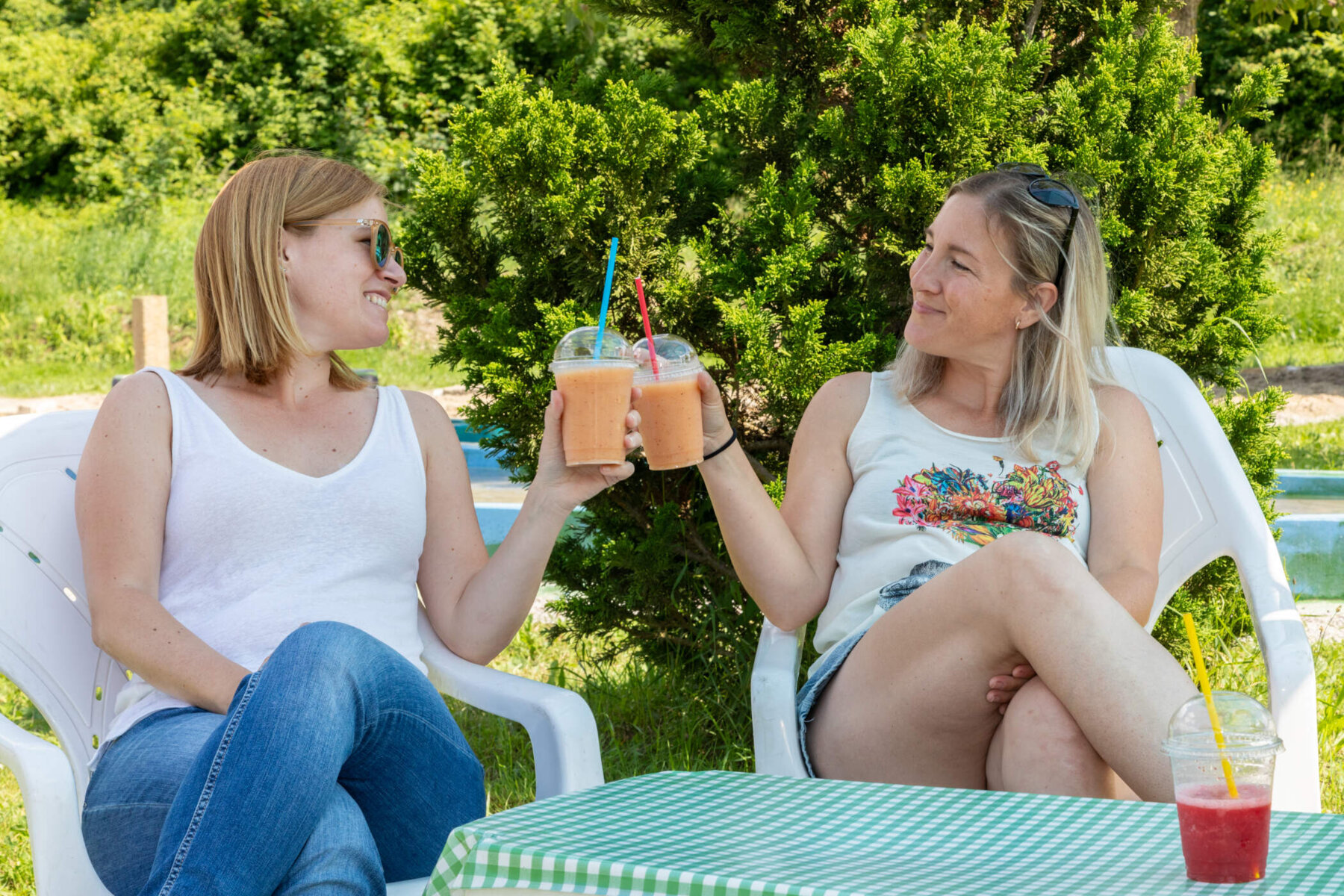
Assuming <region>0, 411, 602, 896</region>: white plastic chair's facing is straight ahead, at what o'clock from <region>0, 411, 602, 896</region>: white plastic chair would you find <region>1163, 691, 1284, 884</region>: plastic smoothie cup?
The plastic smoothie cup is roughly at 12 o'clock from the white plastic chair.

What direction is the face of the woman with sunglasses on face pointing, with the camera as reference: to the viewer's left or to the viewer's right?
to the viewer's right

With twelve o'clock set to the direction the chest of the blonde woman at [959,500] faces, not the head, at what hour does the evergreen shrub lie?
The evergreen shrub is roughly at 5 o'clock from the blonde woman.

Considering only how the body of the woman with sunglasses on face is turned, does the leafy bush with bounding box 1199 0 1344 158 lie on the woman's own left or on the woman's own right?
on the woman's own left

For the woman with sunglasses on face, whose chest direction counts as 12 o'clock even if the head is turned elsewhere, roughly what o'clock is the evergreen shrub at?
The evergreen shrub is roughly at 9 o'clock from the woman with sunglasses on face.

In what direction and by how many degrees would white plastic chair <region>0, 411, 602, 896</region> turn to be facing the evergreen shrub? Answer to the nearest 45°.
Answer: approximately 90° to its left

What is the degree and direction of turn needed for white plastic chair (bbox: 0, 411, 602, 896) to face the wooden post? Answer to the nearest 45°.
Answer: approximately 135° to its left

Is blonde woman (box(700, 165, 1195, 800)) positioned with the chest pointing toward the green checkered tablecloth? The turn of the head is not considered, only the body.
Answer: yes

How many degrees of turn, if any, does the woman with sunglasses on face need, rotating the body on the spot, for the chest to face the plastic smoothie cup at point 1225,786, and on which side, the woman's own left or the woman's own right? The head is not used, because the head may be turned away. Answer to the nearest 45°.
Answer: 0° — they already face it

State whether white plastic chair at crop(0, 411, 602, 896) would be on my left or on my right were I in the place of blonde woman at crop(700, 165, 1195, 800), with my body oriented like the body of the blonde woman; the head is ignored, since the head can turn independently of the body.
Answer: on my right

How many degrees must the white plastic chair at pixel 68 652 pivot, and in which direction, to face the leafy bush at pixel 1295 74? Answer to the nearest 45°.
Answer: approximately 90° to its left

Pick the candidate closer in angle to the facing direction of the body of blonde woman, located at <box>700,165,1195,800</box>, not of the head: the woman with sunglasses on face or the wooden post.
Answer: the woman with sunglasses on face

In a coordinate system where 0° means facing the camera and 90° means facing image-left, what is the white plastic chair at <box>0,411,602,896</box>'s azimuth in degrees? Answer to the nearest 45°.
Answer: approximately 315°

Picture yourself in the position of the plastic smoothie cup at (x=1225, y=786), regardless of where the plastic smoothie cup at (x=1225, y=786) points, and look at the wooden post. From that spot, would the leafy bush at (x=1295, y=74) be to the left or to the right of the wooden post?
right
